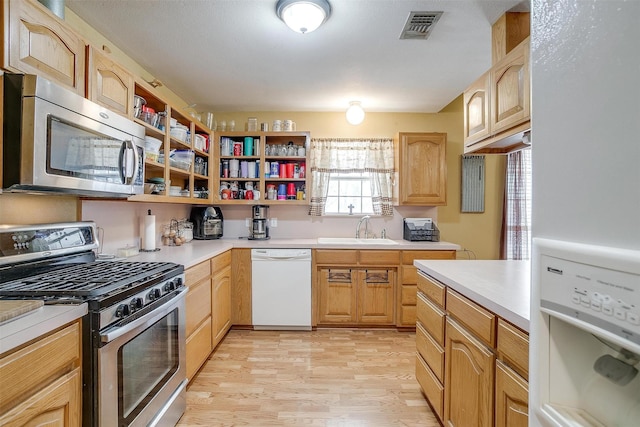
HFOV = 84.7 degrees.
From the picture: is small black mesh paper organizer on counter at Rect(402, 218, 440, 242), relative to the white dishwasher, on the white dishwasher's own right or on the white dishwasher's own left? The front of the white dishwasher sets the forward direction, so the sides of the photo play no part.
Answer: on the white dishwasher's own left

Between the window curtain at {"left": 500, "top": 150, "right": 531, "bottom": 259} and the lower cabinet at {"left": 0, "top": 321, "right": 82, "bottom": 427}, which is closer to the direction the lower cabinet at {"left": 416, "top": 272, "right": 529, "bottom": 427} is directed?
the lower cabinet

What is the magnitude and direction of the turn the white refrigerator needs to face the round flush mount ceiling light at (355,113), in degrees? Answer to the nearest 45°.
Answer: approximately 90° to its right

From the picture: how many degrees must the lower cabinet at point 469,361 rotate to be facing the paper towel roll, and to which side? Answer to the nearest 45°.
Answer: approximately 45° to its right

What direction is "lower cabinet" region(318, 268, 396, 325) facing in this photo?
toward the camera

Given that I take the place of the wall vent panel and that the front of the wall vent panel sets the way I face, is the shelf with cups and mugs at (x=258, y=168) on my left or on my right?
on my right

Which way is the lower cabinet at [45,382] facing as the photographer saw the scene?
facing the viewer and to the right of the viewer

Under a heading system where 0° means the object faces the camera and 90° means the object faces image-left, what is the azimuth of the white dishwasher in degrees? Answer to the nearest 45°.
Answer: approximately 0°

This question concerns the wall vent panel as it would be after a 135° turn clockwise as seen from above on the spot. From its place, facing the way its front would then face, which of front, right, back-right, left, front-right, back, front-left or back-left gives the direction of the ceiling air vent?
back-left

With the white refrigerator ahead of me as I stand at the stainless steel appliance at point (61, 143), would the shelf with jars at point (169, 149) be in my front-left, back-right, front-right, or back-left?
back-left

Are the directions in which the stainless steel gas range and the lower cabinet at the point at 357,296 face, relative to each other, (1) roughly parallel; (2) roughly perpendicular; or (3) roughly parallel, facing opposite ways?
roughly perpendicular
